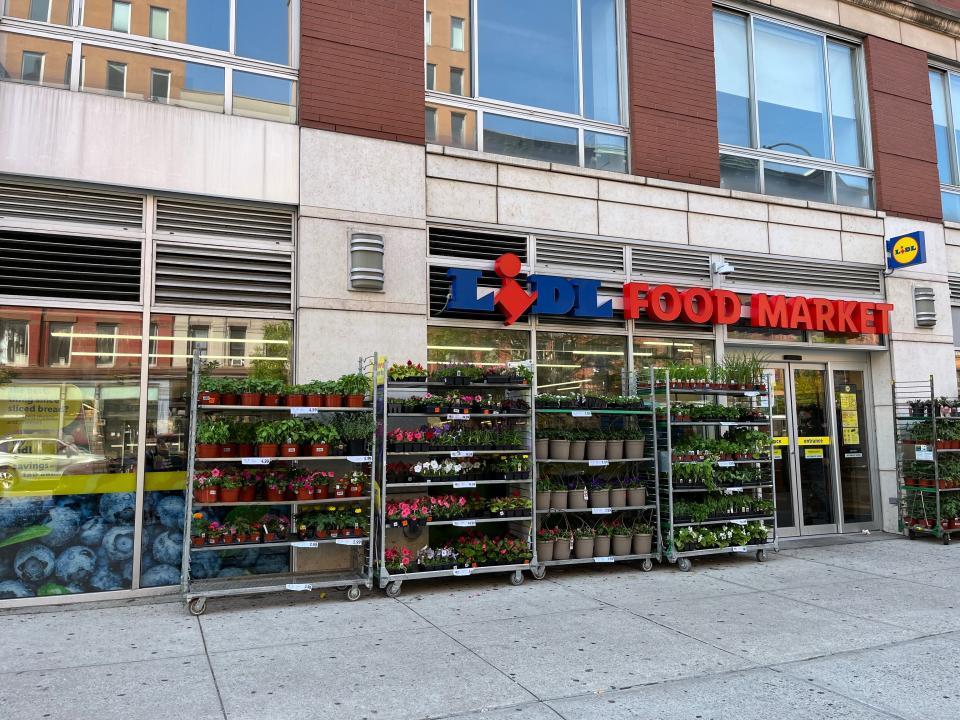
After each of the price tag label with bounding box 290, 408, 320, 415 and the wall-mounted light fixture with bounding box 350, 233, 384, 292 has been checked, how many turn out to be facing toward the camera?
2

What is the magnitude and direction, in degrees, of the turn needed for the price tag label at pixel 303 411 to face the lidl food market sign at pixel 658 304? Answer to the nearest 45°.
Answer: approximately 90° to its left

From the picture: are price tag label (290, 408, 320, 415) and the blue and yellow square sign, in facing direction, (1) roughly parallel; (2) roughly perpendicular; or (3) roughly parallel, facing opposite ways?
roughly perpendicular

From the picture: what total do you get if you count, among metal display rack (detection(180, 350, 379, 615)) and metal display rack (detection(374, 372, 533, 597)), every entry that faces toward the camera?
2

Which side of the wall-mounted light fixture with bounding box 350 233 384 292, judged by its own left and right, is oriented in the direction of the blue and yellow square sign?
left

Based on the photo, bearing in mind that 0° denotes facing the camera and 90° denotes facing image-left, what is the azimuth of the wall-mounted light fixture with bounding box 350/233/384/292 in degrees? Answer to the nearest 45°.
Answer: approximately 0°

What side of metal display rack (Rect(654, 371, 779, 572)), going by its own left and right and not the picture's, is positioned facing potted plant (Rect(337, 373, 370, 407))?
right

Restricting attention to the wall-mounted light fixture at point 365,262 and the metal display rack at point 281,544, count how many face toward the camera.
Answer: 2

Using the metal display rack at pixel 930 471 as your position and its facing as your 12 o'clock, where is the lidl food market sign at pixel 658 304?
The lidl food market sign is roughly at 3 o'clock from the metal display rack.

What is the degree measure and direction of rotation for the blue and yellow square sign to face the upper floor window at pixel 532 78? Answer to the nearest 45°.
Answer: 0° — it already faces it
